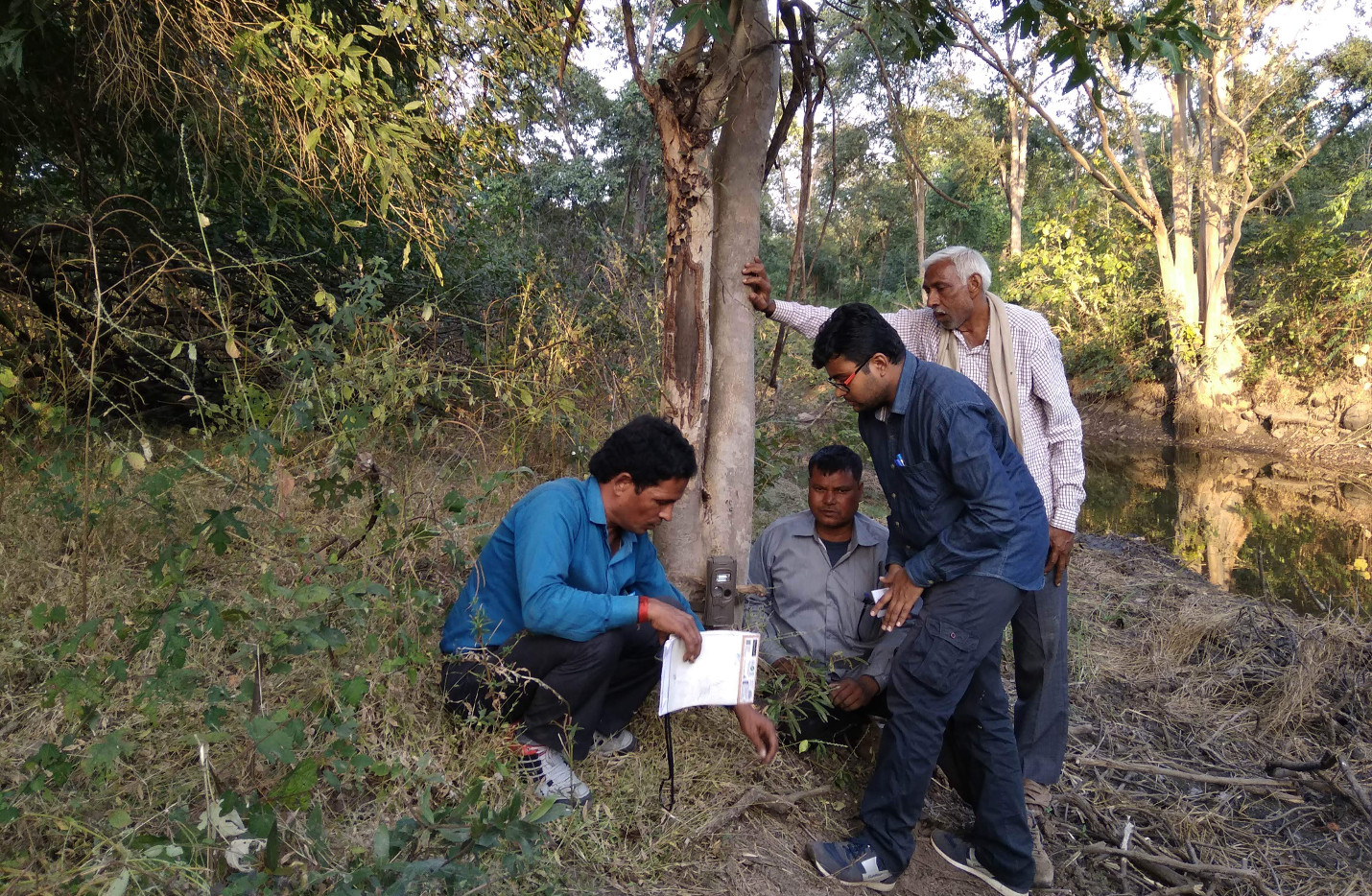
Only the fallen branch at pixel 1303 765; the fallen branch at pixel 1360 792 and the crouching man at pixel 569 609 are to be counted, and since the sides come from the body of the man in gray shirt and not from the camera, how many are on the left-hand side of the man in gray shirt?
2

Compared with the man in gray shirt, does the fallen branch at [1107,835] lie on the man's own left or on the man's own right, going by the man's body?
on the man's own left

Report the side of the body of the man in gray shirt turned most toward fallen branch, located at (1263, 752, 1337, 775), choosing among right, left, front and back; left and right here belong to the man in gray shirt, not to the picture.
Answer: left

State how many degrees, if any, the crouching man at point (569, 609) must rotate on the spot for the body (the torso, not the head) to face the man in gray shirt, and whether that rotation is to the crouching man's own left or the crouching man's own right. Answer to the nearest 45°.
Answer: approximately 90° to the crouching man's own left

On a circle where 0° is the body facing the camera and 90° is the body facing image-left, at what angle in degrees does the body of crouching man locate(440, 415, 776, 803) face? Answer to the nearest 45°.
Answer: approximately 315°

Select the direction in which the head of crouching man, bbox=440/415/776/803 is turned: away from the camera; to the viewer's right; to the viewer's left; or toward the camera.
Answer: to the viewer's right

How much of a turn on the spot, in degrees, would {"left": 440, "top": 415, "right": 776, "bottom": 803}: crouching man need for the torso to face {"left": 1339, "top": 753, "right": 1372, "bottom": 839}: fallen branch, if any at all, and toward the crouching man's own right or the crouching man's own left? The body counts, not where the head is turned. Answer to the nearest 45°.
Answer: approximately 45° to the crouching man's own left
